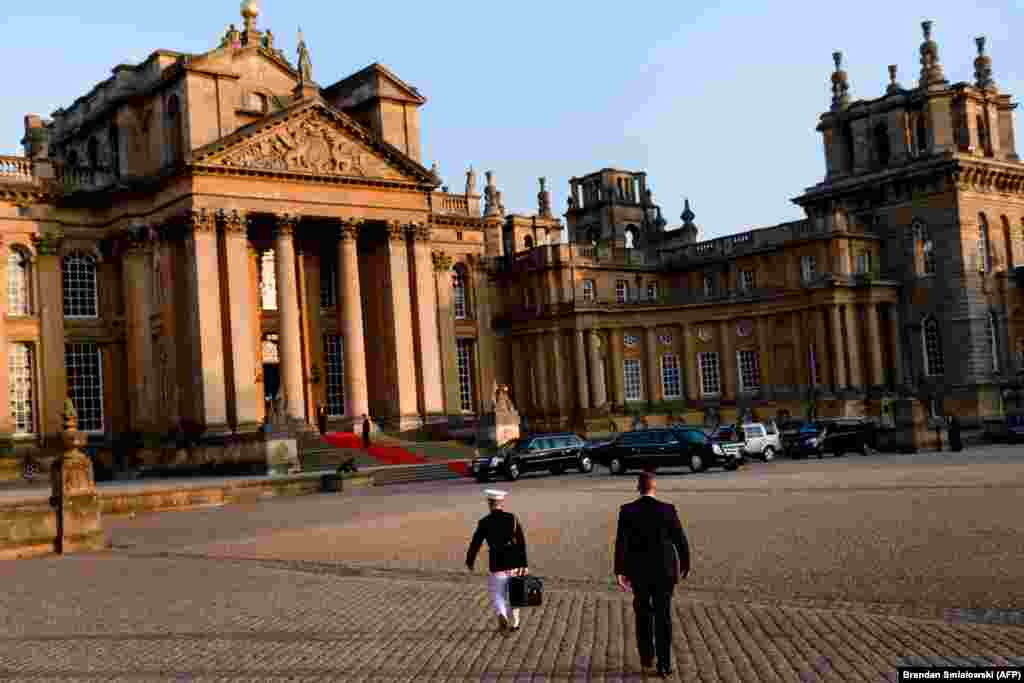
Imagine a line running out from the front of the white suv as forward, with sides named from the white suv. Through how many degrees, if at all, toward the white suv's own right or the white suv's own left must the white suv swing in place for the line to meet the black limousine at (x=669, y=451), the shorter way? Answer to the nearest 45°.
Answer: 0° — it already faces it

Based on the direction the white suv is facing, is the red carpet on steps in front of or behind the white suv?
in front

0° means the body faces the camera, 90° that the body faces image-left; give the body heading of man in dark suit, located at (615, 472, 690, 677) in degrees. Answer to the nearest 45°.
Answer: approximately 180°

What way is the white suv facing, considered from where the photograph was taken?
facing the viewer and to the left of the viewer

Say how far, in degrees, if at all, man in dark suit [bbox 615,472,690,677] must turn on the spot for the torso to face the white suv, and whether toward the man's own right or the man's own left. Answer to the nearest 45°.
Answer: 0° — they already face it

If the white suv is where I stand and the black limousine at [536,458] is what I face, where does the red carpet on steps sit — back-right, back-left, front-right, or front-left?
front-right

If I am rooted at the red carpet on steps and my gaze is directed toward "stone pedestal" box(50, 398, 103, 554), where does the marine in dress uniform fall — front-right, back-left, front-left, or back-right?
front-left

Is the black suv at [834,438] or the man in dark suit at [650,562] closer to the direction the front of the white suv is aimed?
the man in dark suit

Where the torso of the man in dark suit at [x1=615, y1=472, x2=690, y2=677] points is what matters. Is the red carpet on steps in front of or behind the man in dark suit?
in front

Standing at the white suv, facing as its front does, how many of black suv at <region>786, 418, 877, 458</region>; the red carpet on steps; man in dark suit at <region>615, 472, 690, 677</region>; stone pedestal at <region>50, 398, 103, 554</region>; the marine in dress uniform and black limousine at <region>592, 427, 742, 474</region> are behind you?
1

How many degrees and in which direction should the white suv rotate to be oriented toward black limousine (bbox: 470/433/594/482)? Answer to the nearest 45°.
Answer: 0° — it already faces it

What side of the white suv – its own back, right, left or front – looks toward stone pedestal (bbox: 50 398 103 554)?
front

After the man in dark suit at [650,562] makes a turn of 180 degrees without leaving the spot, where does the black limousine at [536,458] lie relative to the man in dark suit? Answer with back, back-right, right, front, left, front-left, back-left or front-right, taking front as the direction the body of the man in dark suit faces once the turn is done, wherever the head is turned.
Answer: back

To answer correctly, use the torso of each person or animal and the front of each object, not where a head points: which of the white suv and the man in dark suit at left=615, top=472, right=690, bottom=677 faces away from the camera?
the man in dark suit

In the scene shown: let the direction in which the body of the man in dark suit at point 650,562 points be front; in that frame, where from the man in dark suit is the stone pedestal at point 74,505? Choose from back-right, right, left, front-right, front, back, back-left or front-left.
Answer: front-left

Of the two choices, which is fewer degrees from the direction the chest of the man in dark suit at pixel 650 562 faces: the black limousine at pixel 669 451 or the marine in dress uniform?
the black limousine

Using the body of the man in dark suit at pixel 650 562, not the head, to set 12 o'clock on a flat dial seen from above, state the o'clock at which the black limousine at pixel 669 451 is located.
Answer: The black limousine is roughly at 12 o'clock from the man in dark suit.

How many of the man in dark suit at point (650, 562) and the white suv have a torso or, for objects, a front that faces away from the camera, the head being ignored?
1
